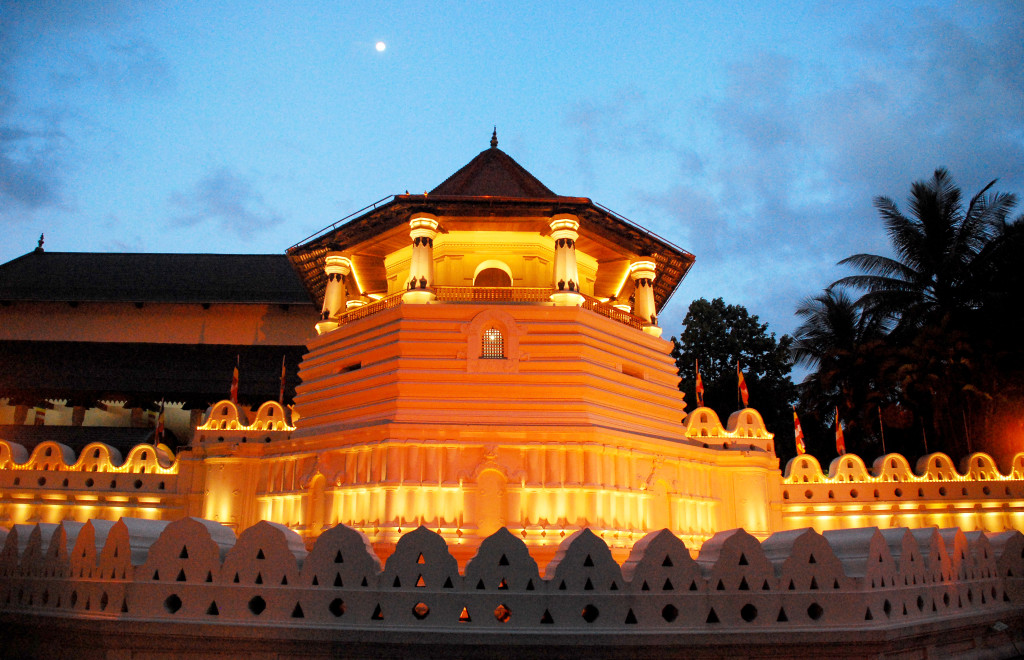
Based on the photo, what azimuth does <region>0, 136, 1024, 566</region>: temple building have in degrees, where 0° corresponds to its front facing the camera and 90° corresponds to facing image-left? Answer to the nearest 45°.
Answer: approximately 0°

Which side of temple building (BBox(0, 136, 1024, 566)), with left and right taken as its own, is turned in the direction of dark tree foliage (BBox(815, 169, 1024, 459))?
left

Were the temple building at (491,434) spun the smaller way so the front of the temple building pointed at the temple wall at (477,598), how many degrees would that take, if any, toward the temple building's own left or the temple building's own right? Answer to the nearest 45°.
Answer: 0° — it already faces it

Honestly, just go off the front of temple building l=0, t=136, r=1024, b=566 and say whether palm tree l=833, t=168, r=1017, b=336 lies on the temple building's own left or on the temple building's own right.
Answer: on the temple building's own left

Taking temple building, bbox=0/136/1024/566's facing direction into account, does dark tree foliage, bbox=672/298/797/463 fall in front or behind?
behind

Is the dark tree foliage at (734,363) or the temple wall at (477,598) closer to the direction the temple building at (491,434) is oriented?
the temple wall

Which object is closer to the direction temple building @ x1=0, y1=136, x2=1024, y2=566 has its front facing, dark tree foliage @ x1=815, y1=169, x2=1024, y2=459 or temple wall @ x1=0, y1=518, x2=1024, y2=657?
the temple wall
